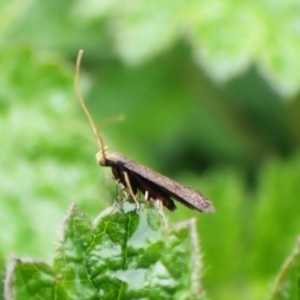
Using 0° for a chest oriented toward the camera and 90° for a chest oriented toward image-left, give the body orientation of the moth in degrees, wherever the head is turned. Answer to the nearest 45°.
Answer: approximately 90°

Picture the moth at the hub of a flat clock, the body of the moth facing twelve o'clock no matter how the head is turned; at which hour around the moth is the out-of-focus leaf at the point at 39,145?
The out-of-focus leaf is roughly at 2 o'clock from the moth.
